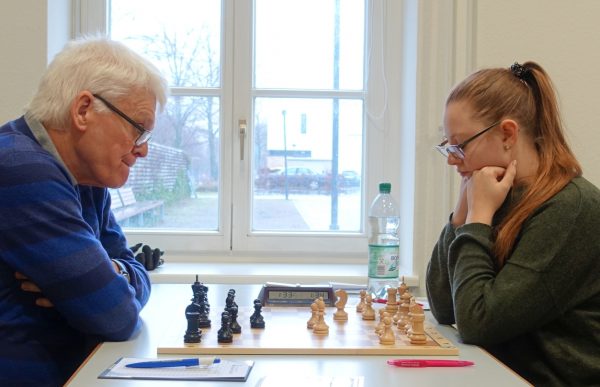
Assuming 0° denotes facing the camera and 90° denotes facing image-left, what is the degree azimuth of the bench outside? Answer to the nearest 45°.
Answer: approximately 315°

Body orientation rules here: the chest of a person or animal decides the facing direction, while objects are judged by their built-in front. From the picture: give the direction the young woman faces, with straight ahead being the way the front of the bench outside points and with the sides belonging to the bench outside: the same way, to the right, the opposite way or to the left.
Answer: the opposite way

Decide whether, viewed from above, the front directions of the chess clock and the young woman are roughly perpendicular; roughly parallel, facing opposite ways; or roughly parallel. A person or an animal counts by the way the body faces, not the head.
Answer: roughly perpendicular

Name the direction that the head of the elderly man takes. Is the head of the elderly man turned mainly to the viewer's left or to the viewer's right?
to the viewer's right

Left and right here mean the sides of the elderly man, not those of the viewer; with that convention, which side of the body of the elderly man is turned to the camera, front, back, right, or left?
right

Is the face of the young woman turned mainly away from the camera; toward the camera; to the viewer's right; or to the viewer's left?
to the viewer's left

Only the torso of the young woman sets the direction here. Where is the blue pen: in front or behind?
in front
